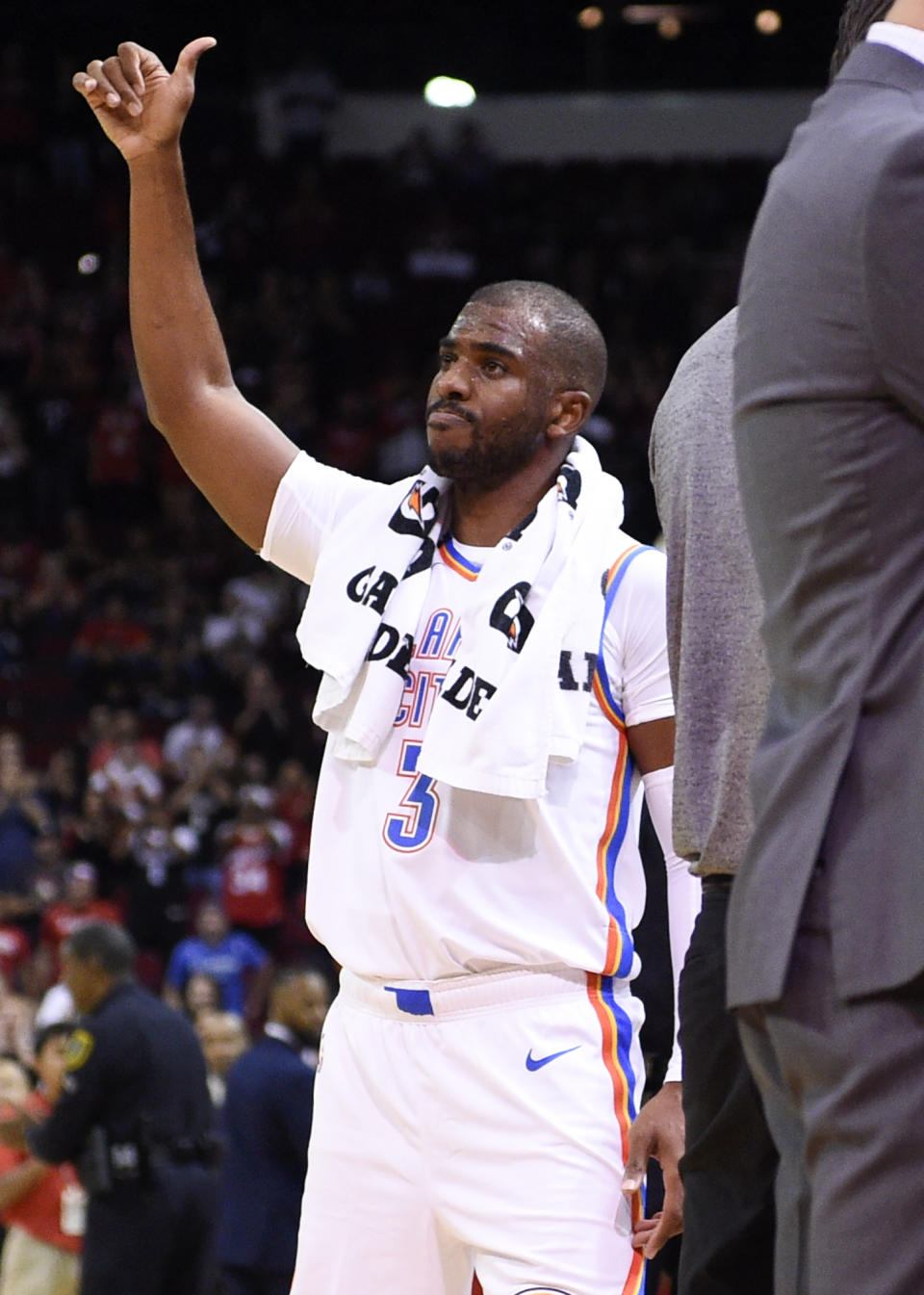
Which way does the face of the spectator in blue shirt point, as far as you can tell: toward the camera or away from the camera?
toward the camera

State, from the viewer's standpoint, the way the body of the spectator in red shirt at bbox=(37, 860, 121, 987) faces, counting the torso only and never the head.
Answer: toward the camera

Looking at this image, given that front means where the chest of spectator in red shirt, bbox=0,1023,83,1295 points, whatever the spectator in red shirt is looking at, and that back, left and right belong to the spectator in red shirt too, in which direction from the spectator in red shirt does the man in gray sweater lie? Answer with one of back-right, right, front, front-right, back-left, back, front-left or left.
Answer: front-right

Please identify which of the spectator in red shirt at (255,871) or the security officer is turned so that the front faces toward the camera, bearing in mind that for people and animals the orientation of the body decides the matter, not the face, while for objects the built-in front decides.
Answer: the spectator in red shirt

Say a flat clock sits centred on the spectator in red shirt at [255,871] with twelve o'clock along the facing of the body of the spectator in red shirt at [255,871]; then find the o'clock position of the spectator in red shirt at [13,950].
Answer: the spectator in red shirt at [13,950] is roughly at 2 o'clock from the spectator in red shirt at [255,871].

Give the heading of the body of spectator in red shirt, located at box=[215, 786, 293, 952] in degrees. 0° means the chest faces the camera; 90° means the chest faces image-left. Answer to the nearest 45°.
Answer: approximately 0°

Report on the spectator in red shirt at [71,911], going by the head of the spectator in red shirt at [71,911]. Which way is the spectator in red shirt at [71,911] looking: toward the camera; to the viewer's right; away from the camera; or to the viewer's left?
toward the camera

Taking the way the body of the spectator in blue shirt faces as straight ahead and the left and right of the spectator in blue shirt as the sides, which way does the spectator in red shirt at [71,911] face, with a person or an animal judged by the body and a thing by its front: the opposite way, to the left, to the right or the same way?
the same way

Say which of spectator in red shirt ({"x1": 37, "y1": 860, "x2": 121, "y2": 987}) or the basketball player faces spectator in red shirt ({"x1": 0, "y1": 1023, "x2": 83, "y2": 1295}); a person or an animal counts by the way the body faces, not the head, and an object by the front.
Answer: spectator in red shirt ({"x1": 37, "y1": 860, "x2": 121, "y2": 987})

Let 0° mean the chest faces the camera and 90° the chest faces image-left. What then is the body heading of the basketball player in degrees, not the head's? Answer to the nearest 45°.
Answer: approximately 45°

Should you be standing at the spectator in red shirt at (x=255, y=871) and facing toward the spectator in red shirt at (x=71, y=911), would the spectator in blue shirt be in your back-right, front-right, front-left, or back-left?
front-left

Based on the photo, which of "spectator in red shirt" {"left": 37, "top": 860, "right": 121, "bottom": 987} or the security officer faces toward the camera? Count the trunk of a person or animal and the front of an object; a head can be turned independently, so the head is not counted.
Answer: the spectator in red shirt

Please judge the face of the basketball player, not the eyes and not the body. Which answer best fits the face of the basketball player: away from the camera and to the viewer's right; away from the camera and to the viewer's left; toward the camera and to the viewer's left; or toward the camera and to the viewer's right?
toward the camera and to the viewer's left
